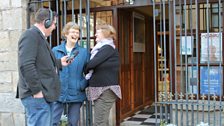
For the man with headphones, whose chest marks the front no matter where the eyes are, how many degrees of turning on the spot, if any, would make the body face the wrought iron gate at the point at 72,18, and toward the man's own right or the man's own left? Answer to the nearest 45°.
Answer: approximately 90° to the man's own left

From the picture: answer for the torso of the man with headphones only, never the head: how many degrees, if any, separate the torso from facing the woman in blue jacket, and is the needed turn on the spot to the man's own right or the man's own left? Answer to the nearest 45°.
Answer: approximately 45° to the man's own left

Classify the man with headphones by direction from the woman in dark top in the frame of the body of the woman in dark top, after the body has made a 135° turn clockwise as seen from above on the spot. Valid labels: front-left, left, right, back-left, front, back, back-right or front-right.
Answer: back

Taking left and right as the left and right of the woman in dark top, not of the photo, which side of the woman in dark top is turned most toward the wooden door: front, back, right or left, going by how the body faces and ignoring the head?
right

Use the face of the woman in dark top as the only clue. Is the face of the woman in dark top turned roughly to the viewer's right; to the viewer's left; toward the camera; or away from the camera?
to the viewer's left

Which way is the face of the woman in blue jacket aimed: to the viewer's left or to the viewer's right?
to the viewer's right

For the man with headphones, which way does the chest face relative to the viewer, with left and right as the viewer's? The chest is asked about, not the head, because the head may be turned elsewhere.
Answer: facing to the right of the viewer

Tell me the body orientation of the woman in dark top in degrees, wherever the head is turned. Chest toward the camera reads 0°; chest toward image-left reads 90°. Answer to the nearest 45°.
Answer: approximately 90°
